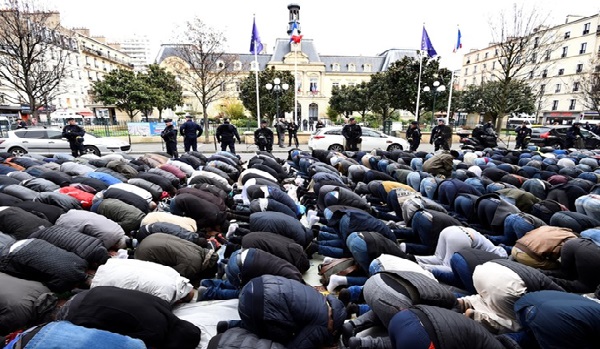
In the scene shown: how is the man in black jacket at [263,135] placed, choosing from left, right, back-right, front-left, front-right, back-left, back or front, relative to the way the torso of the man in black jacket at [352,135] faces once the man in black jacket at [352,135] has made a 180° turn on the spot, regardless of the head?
left

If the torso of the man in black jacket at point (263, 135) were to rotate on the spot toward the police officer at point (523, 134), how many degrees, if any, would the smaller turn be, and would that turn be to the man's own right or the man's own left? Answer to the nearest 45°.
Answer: approximately 90° to the man's own left

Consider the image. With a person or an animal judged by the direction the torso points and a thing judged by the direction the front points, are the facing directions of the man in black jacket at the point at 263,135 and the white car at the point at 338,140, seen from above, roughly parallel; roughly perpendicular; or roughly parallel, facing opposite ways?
roughly perpendicular

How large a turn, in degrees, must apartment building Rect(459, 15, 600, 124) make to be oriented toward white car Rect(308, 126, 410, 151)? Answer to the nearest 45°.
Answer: approximately 45° to its left

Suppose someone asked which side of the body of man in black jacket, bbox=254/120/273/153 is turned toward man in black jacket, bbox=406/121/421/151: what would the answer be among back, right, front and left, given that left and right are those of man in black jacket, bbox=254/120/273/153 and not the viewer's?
left

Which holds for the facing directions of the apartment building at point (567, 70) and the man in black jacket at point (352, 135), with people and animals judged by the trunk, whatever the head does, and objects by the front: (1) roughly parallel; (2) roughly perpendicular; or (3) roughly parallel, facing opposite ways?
roughly perpendicular

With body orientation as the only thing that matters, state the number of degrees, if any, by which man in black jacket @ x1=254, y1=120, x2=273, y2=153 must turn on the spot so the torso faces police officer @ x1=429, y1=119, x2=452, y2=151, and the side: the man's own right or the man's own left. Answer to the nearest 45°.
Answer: approximately 90° to the man's own left

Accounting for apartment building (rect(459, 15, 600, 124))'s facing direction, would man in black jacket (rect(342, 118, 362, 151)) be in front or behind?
in front

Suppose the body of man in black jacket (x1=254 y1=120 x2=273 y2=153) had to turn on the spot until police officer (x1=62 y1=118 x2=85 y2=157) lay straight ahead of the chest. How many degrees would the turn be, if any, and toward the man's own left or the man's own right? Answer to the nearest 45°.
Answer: approximately 90° to the man's own right

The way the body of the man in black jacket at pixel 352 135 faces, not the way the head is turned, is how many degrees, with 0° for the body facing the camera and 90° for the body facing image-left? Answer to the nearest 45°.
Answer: approximately 0°

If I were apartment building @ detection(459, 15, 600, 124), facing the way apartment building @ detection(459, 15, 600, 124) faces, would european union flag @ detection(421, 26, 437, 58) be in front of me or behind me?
in front

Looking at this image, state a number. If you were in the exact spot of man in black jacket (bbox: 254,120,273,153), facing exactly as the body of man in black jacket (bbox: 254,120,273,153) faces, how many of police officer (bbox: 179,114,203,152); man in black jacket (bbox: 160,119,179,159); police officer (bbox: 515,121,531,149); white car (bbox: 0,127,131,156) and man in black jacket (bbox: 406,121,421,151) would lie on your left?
2

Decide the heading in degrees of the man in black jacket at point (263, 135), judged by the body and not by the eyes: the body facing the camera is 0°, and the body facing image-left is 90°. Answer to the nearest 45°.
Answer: approximately 0°
